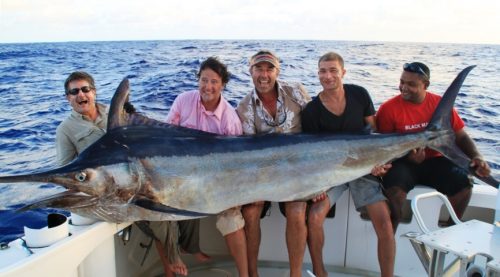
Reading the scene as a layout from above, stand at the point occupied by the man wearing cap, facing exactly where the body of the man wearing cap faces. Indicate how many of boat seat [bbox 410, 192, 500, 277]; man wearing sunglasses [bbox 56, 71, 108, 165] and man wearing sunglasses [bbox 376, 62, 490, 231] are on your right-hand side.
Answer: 1

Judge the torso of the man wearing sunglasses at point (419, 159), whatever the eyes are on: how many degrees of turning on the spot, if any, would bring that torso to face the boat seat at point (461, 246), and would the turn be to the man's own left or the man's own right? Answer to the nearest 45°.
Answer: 0° — they already face it

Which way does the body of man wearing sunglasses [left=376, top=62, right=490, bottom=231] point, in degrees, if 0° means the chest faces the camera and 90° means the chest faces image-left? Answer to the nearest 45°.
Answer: approximately 0°

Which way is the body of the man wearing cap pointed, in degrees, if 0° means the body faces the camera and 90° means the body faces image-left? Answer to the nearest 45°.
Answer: approximately 0°

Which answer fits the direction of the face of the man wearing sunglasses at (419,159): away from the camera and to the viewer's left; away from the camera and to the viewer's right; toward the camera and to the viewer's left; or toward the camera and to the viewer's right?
toward the camera and to the viewer's left

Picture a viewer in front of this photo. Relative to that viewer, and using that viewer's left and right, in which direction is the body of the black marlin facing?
facing to the left of the viewer

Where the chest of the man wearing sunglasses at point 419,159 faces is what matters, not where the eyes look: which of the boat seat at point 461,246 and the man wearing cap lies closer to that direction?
the boat seat

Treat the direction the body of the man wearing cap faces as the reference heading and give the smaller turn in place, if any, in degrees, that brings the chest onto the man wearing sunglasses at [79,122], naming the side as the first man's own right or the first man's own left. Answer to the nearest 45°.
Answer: approximately 90° to the first man's own right
